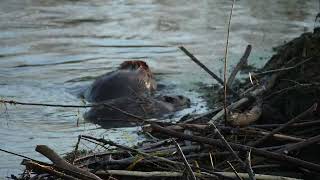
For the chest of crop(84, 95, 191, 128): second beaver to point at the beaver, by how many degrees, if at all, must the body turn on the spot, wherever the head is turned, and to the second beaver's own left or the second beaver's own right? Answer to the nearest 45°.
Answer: approximately 90° to the second beaver's own left

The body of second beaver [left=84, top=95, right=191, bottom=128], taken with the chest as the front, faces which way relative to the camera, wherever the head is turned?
to the viewer's right

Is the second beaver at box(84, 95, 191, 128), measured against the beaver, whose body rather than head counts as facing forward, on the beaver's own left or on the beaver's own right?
on the beaver's own right
